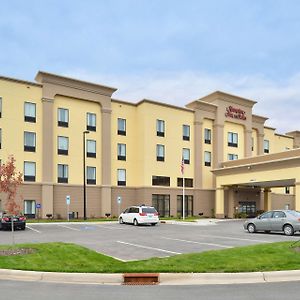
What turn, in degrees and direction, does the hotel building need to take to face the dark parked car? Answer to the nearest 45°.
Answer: approximately 45° to its right

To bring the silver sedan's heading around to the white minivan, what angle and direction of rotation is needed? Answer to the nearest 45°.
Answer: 0° — it already faces it

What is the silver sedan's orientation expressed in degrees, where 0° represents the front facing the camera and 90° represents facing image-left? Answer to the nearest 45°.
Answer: approximately 135°

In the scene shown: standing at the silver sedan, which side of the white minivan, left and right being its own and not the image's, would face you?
back
